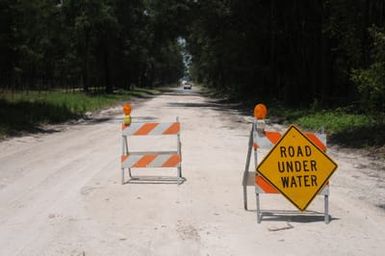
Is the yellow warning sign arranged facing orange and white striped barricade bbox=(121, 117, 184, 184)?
no

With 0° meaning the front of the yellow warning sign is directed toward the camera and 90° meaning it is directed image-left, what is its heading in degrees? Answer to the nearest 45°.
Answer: approximately 0°
